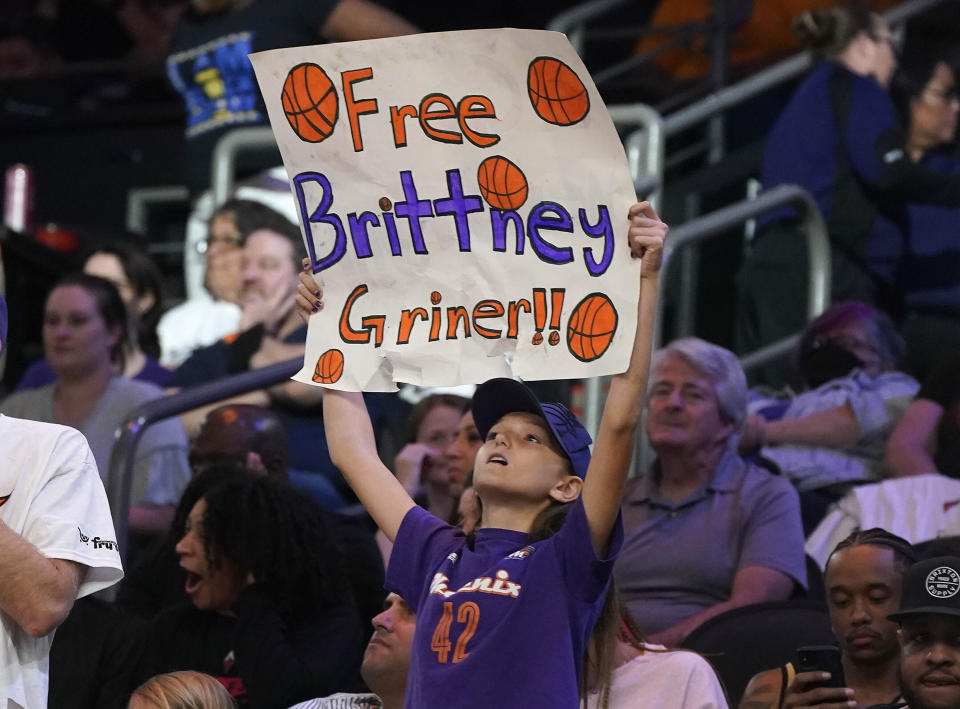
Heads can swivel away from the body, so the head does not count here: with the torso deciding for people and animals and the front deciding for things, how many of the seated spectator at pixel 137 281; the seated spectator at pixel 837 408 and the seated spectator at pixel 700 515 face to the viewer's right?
0

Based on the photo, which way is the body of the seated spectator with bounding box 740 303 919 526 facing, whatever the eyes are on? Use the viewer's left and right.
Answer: facing the viewer and to the left of the viewer

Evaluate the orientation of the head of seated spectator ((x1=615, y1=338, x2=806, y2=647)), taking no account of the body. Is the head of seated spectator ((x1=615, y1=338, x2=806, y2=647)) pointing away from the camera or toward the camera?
toward the camera

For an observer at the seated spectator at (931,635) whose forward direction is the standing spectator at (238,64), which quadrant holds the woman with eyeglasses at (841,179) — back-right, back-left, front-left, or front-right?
front-right

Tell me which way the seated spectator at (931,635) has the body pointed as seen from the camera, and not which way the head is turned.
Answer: toward the camera

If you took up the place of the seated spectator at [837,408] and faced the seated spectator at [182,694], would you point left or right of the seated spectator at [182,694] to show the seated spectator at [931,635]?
left

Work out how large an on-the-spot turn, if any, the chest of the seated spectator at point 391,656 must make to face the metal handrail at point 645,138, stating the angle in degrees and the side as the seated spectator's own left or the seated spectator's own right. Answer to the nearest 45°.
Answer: approximately 180°

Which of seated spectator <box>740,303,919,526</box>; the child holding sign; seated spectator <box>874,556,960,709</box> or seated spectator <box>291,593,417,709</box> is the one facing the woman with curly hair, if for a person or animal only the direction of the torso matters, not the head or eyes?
seated spectator <box>740,303,919,526</box>

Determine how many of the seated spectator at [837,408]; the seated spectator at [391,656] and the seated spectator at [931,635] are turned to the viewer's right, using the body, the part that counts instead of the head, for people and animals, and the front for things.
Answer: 0

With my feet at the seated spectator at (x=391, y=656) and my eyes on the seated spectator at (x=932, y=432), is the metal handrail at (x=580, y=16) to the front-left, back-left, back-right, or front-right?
front-left

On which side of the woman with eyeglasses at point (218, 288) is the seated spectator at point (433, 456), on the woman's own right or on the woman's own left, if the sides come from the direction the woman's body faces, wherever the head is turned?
on the woman's own left
